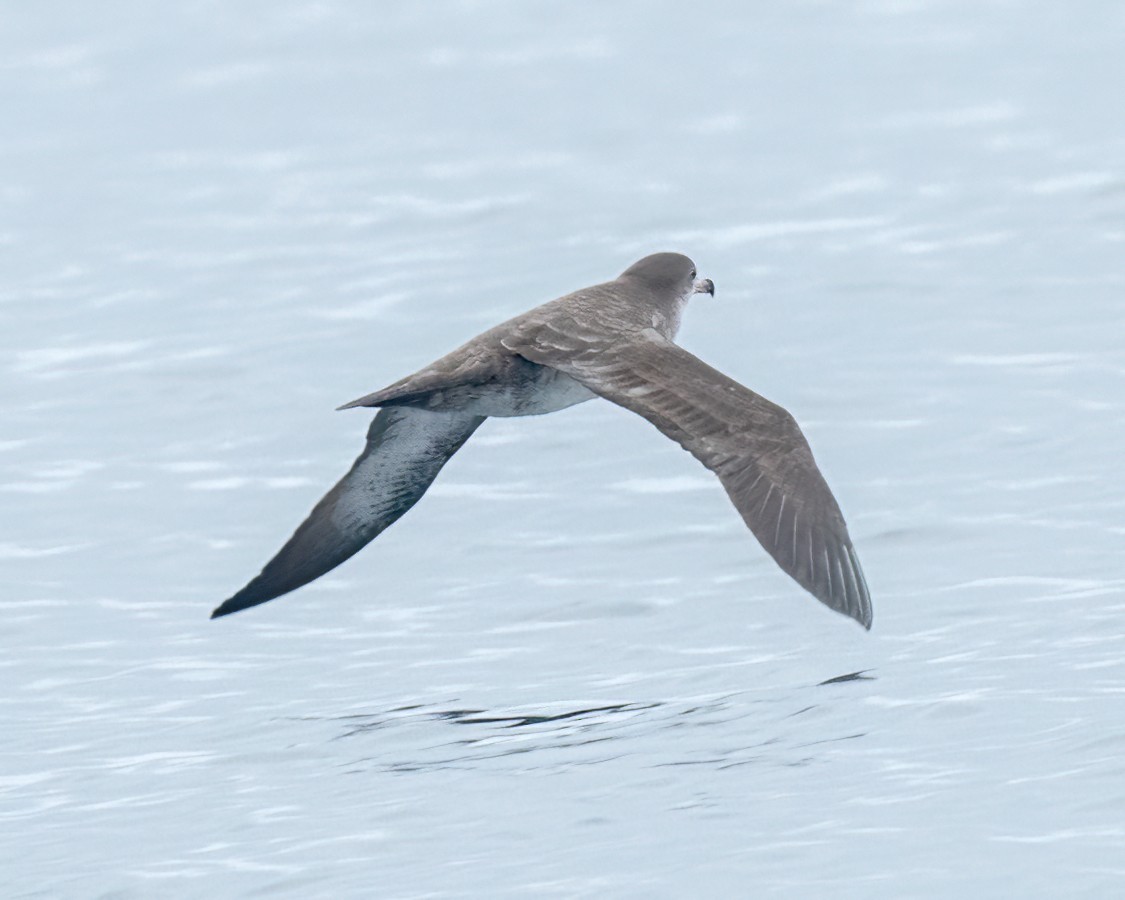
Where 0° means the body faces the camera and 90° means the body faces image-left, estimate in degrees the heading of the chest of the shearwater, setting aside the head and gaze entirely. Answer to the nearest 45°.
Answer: approximately 225°
